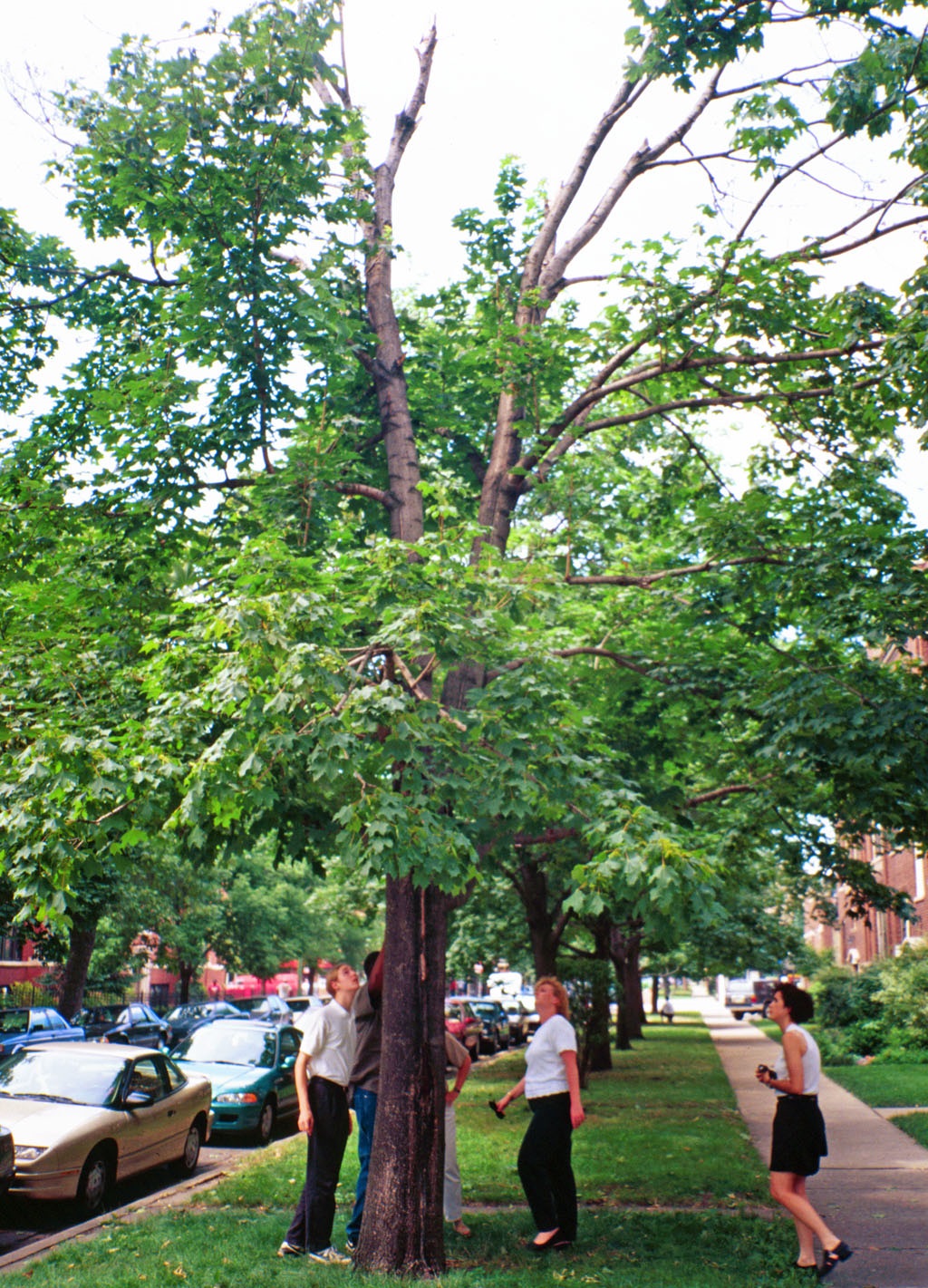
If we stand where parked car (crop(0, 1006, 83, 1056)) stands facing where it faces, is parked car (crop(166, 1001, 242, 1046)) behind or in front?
behind

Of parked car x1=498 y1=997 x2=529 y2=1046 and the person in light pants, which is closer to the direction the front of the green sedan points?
the person in light pants

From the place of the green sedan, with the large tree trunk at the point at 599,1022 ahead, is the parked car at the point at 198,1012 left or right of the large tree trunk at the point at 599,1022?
left

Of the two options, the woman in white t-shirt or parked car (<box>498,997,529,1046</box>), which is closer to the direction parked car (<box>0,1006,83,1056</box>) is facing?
the woman in white t-shirt

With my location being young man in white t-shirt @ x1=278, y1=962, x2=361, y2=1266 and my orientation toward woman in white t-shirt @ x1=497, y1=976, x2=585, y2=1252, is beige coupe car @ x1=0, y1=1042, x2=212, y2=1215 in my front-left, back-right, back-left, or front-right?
back-left

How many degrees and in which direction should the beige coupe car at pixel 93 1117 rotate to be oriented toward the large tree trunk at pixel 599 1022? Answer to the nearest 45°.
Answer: approximately 180°

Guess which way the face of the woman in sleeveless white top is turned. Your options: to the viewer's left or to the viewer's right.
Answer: to the viewer's left

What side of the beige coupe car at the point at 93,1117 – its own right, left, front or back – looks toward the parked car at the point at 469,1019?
back
